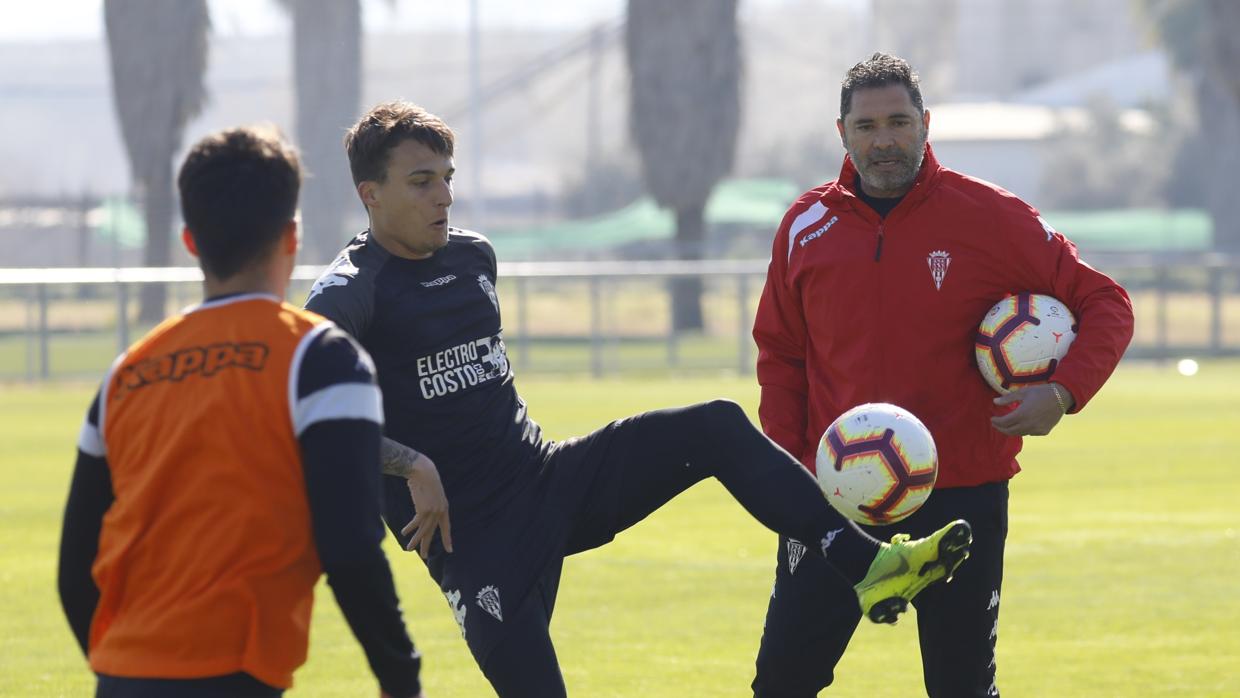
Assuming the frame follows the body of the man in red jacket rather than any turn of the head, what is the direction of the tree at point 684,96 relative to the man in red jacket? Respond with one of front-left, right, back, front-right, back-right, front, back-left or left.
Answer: back

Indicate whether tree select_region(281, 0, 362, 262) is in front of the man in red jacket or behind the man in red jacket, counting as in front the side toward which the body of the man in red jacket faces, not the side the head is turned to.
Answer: behind

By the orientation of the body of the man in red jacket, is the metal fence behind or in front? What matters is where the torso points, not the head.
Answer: behind

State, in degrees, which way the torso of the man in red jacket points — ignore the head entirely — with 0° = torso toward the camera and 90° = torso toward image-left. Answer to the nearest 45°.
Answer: approximately 0°

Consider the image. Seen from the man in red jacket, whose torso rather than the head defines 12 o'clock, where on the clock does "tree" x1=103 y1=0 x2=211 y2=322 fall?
The tree is roughly at 5 o'clock from the man in red jacket.
